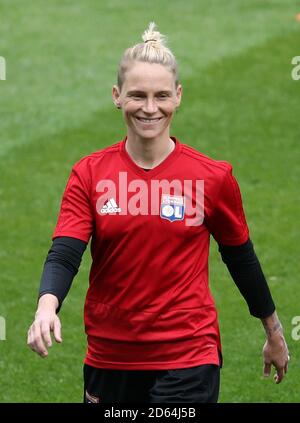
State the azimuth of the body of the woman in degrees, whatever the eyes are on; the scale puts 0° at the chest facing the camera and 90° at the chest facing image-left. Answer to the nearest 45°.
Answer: approximately 0°
